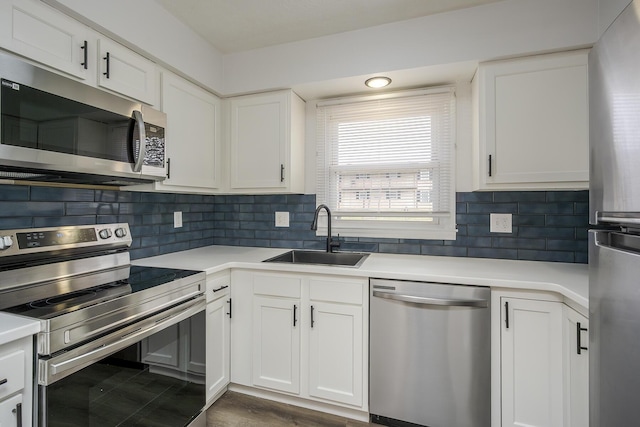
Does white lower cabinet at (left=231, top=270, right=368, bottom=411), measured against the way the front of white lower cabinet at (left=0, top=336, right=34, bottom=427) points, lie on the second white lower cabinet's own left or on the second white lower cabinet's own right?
on the second white lower cabinet's own left

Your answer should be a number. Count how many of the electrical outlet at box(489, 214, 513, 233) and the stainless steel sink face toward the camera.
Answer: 2

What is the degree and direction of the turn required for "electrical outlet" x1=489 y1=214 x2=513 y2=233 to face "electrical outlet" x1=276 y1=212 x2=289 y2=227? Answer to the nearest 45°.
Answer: approximately 90° to its right

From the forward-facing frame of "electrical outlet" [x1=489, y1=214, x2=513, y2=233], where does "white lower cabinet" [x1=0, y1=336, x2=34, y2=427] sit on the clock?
The white lower cabinet is roughly at 1 o'clock from the electrical outlet.

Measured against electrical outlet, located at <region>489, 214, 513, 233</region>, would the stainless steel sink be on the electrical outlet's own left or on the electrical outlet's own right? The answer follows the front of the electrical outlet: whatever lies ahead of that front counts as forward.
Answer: on the electrical outlet's own right

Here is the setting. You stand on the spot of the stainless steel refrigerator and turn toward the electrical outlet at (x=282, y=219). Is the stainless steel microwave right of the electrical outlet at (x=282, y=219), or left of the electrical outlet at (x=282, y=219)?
left
